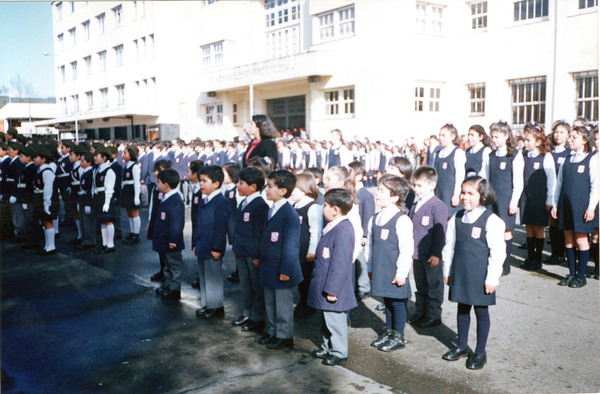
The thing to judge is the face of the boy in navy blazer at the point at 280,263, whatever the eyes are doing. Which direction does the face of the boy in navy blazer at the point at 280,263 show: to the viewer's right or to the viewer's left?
to the viewer's left

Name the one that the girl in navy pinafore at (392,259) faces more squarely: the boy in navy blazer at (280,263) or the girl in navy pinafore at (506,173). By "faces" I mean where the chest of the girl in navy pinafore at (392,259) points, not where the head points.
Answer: the boy in navy blazer

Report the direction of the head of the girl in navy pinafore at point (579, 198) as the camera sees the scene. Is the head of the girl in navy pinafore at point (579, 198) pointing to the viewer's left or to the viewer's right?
to the viewer's left
